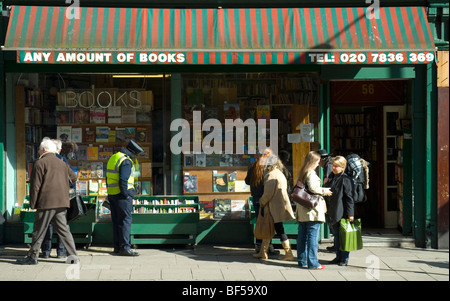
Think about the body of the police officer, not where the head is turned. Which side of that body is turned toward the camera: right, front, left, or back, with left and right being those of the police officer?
right

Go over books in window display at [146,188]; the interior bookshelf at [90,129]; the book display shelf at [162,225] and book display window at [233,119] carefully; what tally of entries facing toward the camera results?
4

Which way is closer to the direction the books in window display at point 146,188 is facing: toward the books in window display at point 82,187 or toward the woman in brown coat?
the woman in brown coat

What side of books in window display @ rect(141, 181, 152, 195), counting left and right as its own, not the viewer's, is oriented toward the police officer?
front

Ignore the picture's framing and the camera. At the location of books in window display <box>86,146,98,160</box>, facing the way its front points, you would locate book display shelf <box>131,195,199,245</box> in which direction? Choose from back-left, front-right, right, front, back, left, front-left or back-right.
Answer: front-left

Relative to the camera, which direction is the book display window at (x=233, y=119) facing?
toward the camera

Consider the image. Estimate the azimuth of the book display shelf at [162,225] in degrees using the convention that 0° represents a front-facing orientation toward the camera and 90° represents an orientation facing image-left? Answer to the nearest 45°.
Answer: approximately 0°

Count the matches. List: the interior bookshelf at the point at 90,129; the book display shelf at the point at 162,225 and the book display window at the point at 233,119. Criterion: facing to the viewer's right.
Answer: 0

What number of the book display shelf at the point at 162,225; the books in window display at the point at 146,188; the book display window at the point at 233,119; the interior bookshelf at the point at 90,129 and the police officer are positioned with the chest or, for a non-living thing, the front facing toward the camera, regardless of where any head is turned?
4

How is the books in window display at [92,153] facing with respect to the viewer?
toward the camera

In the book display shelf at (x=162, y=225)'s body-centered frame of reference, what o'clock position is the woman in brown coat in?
The woman in brown coat is roughly at 10 o'clock from the book display shelf.
